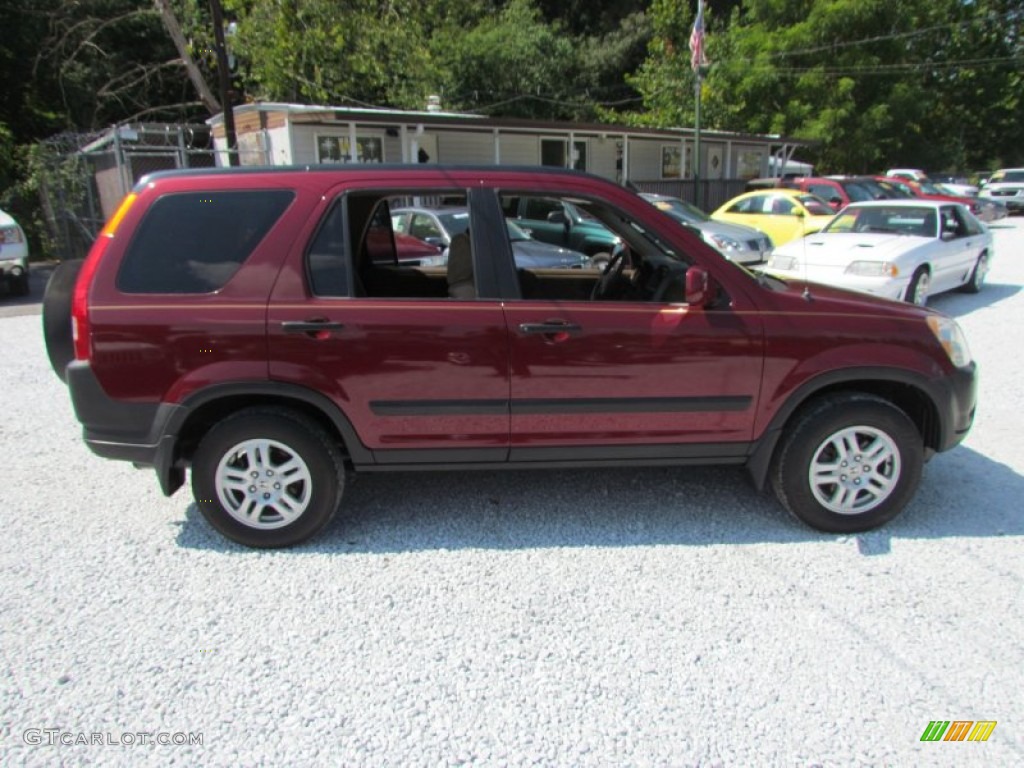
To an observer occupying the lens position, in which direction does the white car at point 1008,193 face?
facing the viewer and to the left of the viewer

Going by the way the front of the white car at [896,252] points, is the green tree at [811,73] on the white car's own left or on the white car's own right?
on the white car's own right

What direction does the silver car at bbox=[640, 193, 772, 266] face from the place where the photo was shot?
facing the viewer and to the right of the viewer

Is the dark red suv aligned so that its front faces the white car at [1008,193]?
no

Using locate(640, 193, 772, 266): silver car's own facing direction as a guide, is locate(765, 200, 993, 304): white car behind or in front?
in front

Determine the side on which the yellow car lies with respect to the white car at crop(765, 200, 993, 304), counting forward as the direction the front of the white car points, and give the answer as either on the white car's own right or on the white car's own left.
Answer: on the white car's own right

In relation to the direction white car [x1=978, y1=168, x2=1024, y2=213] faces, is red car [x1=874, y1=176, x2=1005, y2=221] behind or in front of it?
in front

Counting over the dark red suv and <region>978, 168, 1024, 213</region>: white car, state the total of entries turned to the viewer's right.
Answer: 1

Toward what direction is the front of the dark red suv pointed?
to the viewer's right

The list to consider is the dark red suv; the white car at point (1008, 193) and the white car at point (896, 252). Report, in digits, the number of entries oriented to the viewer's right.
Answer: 1

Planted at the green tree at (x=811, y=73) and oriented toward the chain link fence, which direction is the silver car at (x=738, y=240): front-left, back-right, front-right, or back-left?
front-left

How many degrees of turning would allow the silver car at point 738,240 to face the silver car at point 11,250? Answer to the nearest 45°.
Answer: approximately 90° to its right

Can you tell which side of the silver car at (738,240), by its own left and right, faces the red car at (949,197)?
left

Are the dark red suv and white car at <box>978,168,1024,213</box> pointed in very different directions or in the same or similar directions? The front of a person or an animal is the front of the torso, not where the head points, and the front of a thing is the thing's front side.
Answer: very different directions

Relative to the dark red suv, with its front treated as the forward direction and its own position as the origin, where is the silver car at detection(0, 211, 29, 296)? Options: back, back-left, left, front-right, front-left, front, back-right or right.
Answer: back-left

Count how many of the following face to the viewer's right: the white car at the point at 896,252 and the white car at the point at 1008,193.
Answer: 0
